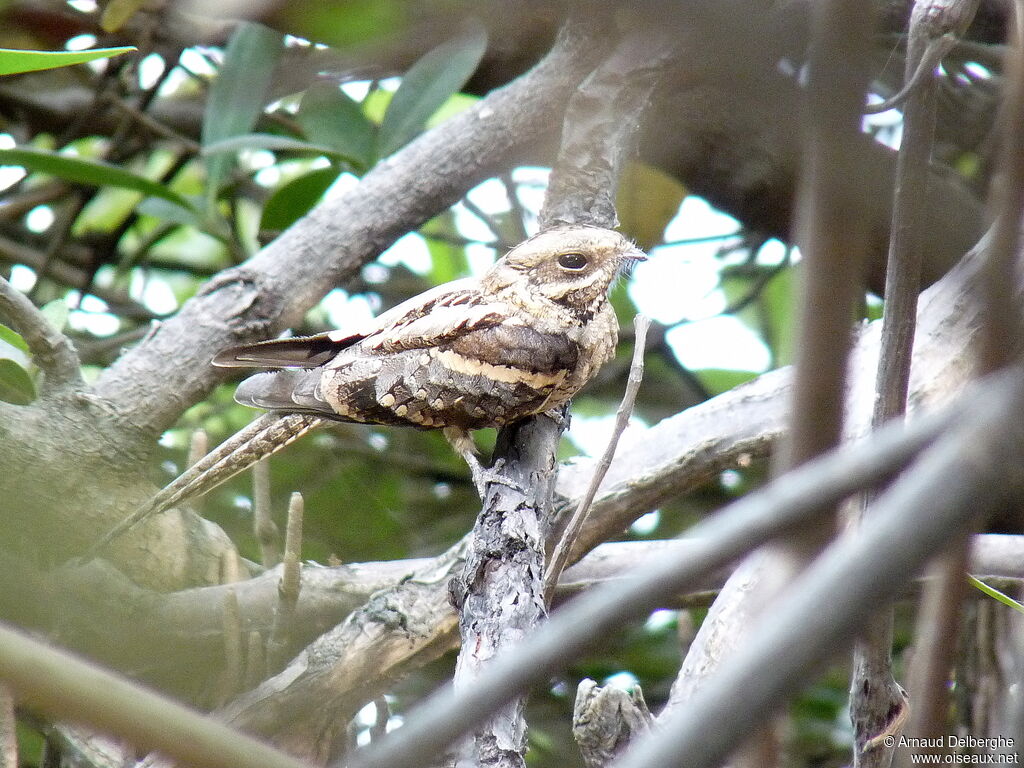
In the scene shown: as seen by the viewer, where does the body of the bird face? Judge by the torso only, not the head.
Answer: to the viewer's right

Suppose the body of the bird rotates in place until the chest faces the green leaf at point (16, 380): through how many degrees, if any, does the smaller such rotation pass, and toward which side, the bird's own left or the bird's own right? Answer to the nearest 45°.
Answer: approximately 180°

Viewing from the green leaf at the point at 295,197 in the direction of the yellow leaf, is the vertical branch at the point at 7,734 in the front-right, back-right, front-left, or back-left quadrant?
back-right

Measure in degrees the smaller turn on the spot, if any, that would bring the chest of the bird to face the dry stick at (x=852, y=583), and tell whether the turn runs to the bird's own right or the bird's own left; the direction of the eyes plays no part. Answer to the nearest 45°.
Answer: approximately 90° to the bird's own right

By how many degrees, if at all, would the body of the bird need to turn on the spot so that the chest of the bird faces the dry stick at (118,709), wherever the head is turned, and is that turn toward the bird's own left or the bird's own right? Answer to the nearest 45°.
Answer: approximately 90° to the bird's own right

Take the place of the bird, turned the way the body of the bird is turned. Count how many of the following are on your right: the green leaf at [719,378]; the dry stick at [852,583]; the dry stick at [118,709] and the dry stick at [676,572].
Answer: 3
